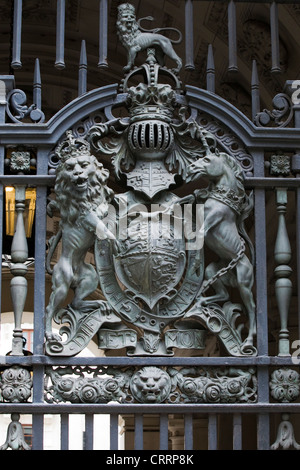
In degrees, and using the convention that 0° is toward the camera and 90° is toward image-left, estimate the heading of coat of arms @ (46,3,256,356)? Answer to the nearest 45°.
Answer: approximately 0°
